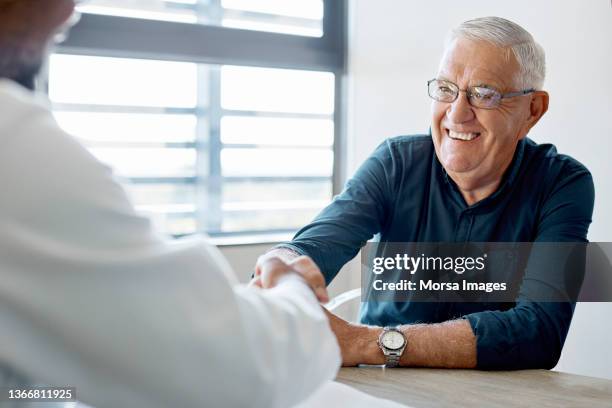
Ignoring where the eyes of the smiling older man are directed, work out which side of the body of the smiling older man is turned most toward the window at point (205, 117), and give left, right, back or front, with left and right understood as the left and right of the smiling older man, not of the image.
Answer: right

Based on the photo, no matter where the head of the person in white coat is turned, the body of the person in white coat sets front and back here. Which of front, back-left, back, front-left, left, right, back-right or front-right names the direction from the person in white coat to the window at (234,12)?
front-left

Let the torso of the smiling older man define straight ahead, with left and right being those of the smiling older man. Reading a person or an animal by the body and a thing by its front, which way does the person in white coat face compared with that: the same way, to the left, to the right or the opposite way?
the opposite way

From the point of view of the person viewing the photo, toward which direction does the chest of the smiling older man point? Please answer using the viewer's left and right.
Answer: facing the viewer and to the left of the viewer

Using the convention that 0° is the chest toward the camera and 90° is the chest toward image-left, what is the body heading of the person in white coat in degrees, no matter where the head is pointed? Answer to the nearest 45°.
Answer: approximately 225°

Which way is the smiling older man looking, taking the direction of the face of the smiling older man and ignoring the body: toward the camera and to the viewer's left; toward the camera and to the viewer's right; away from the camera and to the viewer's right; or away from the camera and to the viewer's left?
toward the camera and to the viewer's left

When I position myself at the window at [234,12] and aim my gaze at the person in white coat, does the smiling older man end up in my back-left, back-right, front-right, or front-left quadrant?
front-left

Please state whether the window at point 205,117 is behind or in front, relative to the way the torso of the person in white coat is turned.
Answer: in front
